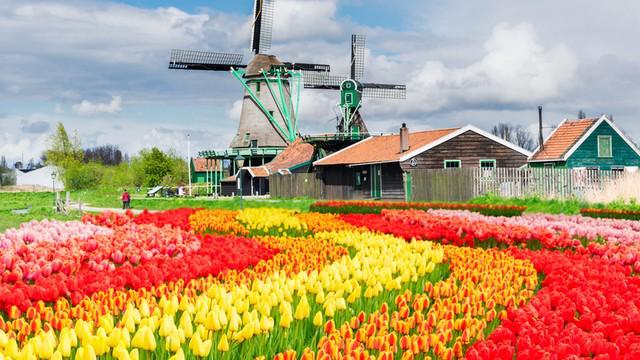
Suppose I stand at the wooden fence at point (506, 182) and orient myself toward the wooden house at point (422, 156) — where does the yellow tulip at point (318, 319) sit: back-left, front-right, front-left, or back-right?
back-left

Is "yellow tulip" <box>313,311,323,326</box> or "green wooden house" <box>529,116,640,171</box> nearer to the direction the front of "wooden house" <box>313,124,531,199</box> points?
the yellow tulip

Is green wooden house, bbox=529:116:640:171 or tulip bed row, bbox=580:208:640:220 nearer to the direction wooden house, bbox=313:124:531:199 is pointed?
the tulip bed row

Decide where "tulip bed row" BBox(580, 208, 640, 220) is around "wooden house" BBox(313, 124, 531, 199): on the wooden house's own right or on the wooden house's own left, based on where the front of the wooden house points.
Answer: on the wooden house's own left

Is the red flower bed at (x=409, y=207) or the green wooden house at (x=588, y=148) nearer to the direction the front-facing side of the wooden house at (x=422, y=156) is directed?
the red flower bed

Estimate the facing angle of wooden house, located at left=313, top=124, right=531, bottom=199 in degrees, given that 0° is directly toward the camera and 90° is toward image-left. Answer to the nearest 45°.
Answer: approximately 45°

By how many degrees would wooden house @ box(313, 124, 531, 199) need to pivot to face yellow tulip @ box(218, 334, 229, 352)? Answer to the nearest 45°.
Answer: approximately 45° to its left

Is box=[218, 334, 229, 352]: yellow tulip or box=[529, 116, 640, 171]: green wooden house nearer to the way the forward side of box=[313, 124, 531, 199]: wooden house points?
the yellow tulip
